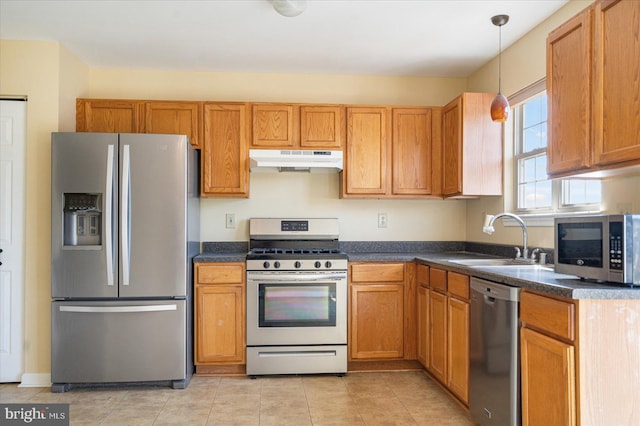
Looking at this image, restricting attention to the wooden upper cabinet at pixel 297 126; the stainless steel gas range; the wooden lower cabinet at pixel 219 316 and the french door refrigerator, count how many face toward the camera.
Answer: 4

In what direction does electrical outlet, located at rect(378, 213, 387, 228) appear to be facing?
toward the camera

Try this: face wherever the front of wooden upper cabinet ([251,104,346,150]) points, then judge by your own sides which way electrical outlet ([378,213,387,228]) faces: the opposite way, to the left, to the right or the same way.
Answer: the same way

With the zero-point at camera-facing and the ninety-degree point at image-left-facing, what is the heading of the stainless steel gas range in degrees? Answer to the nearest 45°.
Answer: approximately 0°

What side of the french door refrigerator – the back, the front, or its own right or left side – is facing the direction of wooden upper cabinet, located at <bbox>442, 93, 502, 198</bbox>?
left

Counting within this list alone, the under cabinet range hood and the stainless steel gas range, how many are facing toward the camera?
2

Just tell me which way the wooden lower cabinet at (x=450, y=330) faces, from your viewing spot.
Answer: facing the viewer and to the left of the viewer

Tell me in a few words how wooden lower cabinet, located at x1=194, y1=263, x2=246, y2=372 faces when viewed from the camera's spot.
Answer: facing the viewer

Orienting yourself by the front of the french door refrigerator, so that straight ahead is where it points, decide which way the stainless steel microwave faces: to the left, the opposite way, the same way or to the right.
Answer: to the right

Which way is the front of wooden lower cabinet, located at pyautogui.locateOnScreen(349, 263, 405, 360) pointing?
toward the camera

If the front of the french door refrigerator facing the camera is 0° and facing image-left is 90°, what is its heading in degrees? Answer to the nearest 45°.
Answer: approximately 0°

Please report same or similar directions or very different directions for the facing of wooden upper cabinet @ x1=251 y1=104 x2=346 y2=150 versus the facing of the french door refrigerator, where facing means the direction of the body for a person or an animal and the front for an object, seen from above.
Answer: same or similar directions

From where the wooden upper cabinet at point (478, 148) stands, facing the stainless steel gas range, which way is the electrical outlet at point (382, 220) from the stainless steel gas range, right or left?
right

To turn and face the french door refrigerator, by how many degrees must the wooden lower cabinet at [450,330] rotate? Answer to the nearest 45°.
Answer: approximately 45° to its right

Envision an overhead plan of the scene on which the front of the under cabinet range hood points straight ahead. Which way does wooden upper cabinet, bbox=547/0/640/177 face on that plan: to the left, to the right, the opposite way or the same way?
to the right

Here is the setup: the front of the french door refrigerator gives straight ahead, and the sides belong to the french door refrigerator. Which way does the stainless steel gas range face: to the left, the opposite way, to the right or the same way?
the same way

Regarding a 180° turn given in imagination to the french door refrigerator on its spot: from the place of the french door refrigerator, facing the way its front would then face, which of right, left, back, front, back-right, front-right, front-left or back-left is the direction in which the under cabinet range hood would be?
right
